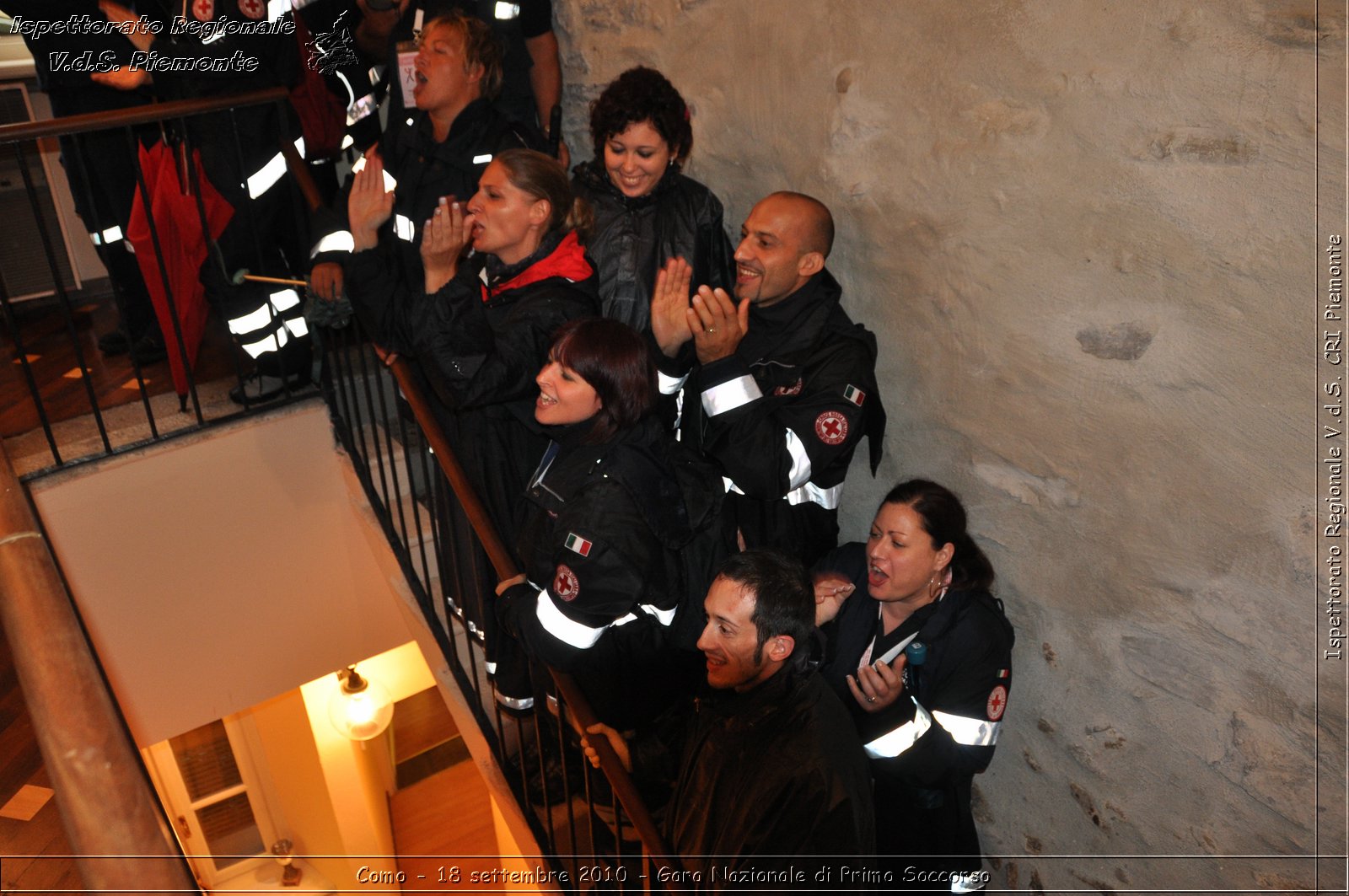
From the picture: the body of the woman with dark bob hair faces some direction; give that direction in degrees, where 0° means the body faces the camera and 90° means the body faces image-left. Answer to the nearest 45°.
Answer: approximately 90°

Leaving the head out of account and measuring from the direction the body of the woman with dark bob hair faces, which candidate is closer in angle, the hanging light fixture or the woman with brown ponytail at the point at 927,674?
the hanging light fixture

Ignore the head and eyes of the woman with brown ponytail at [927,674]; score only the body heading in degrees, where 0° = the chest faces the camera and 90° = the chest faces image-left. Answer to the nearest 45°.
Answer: approximately 45°

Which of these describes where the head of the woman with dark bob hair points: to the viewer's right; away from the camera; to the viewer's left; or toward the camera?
to the viewer's left

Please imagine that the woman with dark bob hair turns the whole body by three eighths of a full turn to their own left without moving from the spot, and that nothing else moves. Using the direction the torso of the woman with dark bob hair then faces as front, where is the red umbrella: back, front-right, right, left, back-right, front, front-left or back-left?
back

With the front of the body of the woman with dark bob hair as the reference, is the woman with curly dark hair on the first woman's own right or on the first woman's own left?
on the first woman's own right

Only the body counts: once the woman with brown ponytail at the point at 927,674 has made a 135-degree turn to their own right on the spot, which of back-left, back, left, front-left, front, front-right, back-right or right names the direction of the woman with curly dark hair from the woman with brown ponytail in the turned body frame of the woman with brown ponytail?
front-left

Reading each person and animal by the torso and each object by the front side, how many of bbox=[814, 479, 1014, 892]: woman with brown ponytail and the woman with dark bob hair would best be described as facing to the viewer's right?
0

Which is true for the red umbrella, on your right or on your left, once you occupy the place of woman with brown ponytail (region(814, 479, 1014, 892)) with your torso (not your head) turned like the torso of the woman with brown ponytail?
on your right
